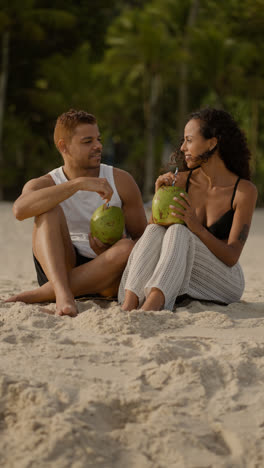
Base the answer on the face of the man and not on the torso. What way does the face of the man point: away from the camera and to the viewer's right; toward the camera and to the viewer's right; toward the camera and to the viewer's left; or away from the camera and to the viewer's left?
toward the camera and to the viewer's right

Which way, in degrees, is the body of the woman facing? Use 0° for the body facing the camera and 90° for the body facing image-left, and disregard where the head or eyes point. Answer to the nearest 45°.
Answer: approximately 45°

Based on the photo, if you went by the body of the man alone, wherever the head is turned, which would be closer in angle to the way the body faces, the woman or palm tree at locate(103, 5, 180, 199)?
the woman

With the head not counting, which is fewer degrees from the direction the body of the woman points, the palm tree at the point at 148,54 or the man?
the man

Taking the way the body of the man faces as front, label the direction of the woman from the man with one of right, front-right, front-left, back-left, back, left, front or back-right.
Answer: left

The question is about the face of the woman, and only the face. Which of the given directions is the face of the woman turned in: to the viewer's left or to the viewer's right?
to the viewer's left

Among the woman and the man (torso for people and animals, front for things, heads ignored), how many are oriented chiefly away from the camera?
0

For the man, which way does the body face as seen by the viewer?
toward the camera

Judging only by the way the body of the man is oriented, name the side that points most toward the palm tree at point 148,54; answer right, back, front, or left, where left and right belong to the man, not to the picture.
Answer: back

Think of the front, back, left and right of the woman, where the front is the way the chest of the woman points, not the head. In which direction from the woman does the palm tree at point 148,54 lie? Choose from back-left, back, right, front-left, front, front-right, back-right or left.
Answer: back-right
